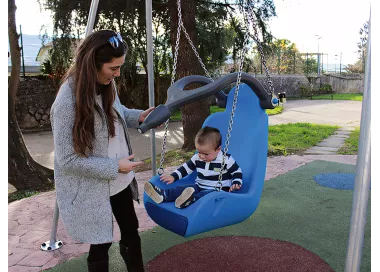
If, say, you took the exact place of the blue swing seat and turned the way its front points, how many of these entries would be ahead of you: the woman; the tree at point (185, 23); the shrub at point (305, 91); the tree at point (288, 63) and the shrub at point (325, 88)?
1

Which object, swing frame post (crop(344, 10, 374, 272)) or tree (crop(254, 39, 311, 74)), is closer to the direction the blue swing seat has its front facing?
the swing frame post

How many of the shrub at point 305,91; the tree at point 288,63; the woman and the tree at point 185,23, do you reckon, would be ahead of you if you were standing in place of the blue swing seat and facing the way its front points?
1

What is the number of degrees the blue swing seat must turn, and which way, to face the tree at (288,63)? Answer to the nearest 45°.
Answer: approximately 135° to its right

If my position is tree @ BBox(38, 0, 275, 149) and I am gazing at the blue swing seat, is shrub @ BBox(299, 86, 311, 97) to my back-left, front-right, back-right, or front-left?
back-left

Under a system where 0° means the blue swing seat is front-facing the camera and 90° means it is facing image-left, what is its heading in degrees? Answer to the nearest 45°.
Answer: approximately 45°

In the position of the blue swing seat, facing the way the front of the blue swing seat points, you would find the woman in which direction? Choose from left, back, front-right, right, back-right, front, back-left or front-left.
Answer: front

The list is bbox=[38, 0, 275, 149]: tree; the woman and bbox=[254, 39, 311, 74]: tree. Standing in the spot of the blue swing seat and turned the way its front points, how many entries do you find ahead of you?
1

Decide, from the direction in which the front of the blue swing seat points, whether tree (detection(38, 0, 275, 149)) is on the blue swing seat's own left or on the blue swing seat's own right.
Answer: on the blue swing seat's own right

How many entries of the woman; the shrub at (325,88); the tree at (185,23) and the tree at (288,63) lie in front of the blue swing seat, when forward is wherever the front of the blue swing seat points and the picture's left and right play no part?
1

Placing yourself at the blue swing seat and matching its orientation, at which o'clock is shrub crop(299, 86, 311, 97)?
The shrub is roughly at 5 o'clock from the blue swing seat.

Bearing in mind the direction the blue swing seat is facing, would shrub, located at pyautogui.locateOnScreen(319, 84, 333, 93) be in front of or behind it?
behind
